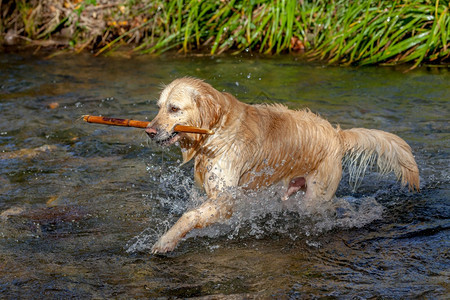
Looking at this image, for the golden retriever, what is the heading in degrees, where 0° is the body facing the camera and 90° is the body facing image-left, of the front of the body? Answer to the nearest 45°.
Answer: approximately 90°
